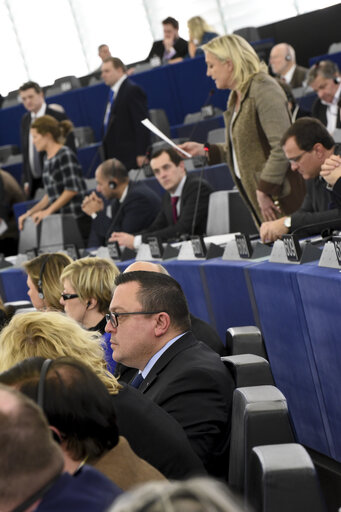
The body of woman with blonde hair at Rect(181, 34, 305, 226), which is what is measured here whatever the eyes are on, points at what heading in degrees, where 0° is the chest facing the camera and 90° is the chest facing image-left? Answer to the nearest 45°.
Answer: approximately 90°

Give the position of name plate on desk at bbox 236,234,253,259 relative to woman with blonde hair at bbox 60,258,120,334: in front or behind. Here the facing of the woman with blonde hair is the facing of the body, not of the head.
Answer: behind

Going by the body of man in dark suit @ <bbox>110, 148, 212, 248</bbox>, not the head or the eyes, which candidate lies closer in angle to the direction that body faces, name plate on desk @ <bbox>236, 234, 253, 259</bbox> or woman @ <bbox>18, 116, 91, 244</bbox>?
the name plate on desk

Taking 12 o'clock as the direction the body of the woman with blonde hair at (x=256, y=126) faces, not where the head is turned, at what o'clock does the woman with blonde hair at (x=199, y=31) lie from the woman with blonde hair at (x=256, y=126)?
the woman with blonde hair at (x=199, y=31) is roughly at 3 o'clock from the woman with blonde hair at (x=256, y=126).

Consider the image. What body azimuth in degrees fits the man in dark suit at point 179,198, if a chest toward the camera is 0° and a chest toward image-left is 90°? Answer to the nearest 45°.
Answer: approximately 45°

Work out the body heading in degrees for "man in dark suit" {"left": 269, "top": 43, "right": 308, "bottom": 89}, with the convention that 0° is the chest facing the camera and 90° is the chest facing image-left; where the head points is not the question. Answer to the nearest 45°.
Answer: approximately 45°

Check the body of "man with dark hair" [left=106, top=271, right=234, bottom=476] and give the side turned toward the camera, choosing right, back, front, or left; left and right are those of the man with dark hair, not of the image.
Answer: left

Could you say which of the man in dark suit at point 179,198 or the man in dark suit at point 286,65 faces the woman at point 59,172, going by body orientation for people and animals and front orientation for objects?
the man in dark suit at point 286,65
